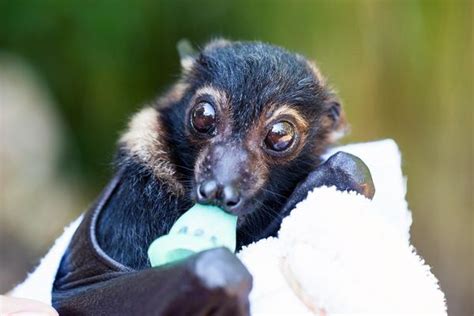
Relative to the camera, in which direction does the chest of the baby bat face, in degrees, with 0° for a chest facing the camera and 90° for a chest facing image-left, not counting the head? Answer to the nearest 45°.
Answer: approximately 0°
